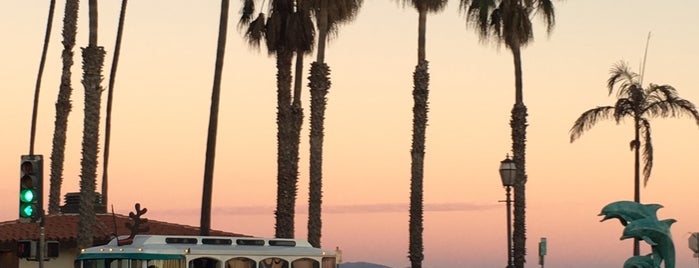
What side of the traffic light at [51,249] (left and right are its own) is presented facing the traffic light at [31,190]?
right

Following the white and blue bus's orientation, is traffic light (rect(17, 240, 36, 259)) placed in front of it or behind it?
in front

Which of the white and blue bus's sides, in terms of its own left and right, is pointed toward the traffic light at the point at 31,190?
front

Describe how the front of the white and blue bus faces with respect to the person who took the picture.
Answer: facing the viewer and to the left of the viewer

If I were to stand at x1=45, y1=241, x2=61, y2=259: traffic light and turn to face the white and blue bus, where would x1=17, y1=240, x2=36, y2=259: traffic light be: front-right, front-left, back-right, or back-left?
back-left

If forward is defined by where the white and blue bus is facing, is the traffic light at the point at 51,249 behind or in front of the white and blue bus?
in front
